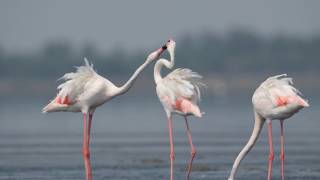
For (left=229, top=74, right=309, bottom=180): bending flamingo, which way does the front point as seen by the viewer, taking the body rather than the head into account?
to the viewer's left

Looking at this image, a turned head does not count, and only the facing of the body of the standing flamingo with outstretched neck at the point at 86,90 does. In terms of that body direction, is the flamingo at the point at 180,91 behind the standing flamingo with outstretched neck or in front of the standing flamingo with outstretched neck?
in front

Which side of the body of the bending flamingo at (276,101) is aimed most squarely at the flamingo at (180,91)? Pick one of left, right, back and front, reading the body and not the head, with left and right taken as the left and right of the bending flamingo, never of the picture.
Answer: front

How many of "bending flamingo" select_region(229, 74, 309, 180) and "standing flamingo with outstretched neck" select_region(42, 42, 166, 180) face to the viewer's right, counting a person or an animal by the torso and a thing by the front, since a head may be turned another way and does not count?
1

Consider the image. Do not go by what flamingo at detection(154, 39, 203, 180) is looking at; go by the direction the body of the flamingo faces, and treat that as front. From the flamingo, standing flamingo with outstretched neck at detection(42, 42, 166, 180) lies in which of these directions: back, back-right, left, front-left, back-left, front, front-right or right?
front

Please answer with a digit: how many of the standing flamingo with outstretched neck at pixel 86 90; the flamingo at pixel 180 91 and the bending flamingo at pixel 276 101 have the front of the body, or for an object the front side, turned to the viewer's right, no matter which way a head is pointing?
1

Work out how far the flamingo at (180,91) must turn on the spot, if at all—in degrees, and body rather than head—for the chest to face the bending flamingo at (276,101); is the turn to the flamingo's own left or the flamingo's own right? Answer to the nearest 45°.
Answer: approximately 180°

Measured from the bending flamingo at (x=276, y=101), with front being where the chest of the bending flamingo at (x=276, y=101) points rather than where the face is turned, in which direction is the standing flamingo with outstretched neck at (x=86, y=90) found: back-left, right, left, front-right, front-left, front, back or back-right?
front

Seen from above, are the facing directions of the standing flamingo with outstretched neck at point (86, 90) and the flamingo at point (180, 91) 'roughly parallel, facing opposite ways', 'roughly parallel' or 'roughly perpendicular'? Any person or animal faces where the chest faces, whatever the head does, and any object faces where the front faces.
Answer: roughly parallel, facing opposite ways

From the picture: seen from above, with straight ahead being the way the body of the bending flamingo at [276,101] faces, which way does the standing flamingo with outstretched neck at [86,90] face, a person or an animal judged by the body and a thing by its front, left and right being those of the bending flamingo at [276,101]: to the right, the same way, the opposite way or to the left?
the opposite way

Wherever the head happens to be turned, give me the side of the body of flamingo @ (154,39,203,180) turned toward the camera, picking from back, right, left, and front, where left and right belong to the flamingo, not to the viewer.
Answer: left

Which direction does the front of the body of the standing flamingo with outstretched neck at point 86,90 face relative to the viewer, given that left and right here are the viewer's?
facing to the right of the viewer
